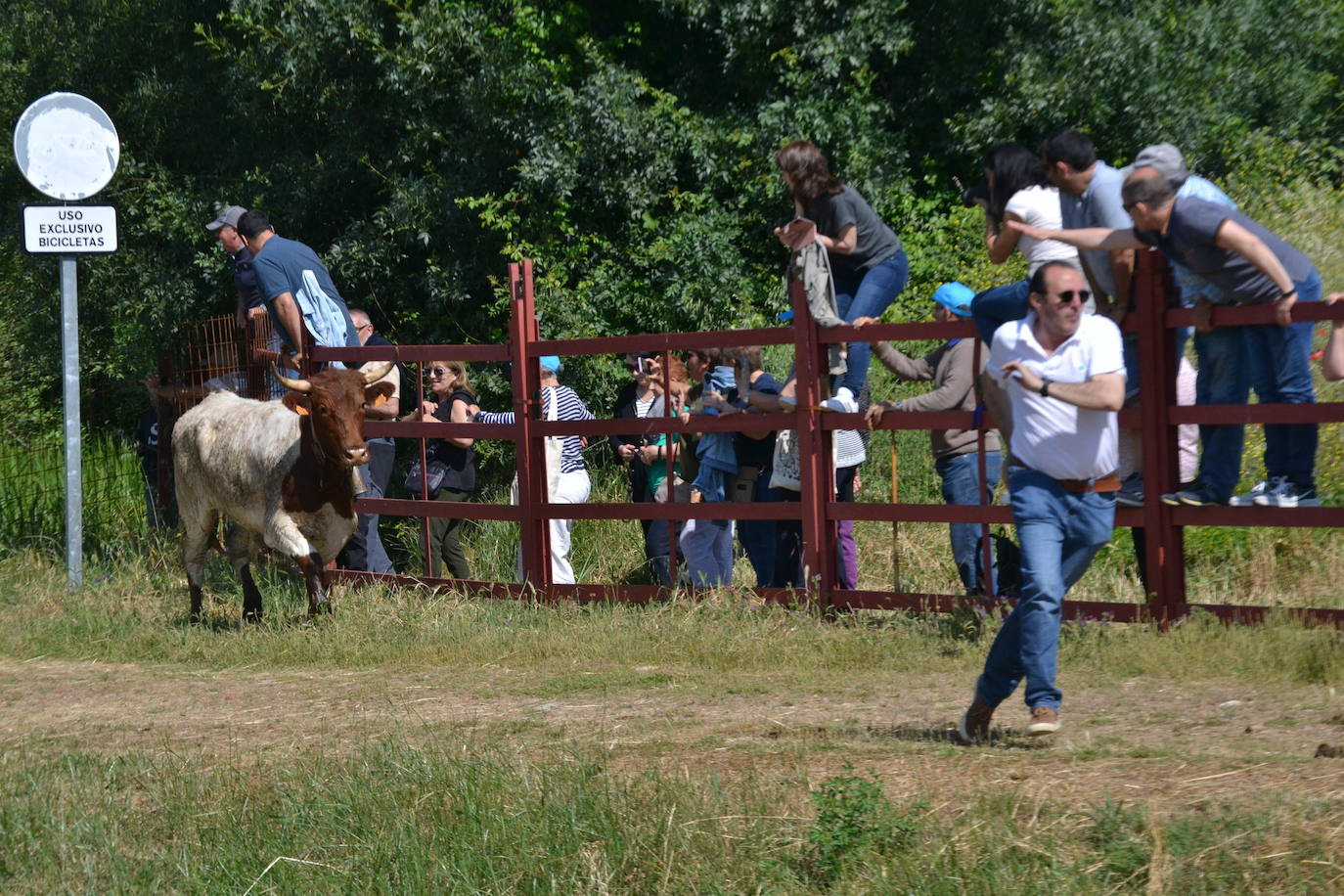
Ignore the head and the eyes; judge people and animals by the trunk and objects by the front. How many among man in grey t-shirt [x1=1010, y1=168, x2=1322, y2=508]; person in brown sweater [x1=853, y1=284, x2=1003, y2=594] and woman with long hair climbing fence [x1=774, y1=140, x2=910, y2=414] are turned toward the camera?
0

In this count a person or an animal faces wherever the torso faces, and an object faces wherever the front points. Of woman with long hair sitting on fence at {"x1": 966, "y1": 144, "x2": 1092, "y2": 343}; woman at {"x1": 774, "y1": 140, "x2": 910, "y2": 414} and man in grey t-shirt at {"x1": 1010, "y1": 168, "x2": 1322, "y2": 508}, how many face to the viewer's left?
3

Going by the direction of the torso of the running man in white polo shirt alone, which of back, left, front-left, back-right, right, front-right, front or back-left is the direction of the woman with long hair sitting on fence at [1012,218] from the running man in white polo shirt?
back

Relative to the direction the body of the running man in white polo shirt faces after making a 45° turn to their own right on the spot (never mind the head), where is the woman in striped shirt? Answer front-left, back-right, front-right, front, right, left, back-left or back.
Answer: right

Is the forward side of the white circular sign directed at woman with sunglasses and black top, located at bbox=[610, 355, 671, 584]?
no

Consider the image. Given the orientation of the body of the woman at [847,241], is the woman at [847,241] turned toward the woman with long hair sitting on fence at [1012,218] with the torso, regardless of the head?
no

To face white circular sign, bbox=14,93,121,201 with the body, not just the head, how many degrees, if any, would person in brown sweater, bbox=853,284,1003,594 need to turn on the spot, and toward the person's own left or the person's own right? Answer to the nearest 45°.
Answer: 0° — they already face it

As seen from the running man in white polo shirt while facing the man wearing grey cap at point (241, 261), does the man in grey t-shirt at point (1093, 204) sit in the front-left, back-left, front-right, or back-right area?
front-right

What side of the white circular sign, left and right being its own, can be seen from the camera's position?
front

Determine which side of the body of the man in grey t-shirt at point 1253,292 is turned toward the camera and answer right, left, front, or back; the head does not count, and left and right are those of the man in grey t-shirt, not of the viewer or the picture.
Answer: left

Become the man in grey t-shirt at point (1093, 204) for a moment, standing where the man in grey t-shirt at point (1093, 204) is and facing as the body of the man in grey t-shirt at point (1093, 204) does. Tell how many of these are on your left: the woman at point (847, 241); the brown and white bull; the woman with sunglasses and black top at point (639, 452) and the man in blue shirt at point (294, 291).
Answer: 0

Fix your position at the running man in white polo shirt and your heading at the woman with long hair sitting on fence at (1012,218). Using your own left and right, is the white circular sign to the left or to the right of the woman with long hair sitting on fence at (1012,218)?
left

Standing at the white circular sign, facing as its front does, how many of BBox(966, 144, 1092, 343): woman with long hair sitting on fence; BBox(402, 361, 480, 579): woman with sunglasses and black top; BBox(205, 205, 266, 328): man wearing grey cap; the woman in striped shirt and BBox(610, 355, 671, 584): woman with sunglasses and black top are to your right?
0

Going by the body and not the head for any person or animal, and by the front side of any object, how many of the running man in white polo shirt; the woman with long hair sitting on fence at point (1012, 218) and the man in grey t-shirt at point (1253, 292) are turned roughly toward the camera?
1

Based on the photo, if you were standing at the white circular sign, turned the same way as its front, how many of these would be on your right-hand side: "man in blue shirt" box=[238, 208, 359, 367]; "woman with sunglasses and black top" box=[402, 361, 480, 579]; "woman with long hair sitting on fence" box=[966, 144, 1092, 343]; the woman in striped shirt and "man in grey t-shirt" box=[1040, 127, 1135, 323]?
0

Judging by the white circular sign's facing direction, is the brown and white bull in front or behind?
in front

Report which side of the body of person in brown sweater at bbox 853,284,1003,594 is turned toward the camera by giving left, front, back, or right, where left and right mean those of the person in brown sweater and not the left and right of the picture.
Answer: left

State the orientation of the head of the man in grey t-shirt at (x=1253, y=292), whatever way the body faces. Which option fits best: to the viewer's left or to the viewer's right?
to the viewer's left

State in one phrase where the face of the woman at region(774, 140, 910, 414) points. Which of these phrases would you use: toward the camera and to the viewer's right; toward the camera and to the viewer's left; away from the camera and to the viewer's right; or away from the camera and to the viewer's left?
away from the camera and to the viewer's left

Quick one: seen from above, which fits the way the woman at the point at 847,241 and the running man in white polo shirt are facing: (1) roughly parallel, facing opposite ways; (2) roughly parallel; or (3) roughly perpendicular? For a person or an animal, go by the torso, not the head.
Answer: roughly perpendicular
